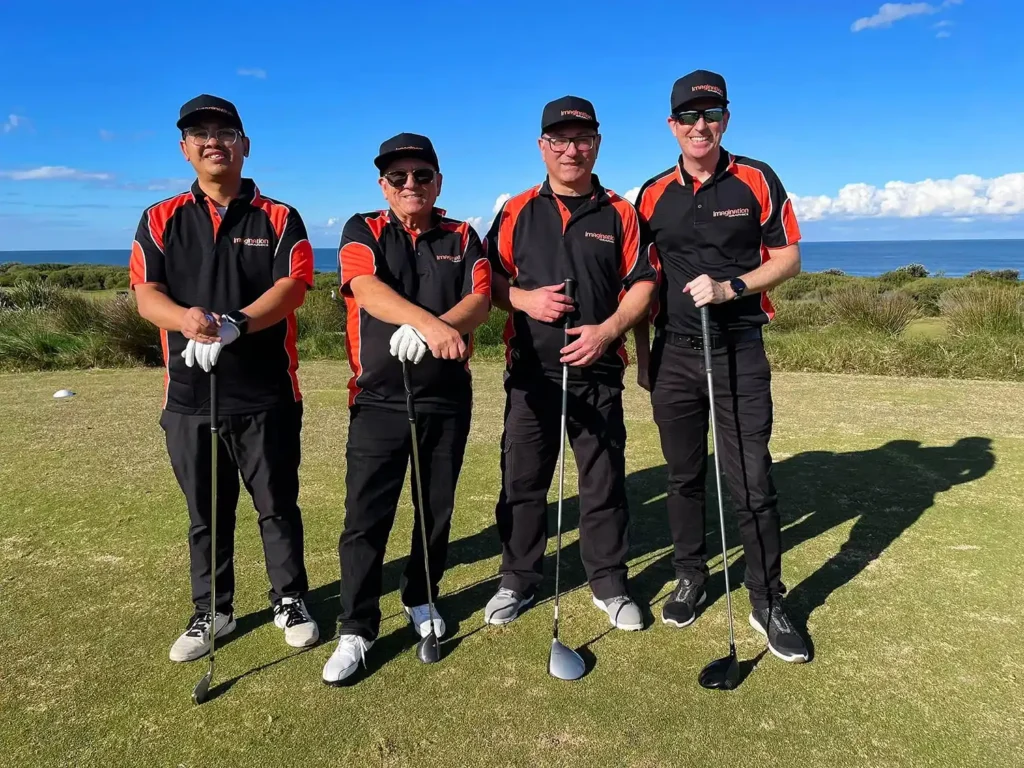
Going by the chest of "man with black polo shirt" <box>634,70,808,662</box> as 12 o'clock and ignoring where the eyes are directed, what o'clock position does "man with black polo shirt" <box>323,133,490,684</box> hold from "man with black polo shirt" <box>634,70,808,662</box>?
"man with black polo shirt" <box>323,133,490,684</box> is roughly at 2 o'clock from "man with black polo shirt" <box>634,70,808,662</box>.

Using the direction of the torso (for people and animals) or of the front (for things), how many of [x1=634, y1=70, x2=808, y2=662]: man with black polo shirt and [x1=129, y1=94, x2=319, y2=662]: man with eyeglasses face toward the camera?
2

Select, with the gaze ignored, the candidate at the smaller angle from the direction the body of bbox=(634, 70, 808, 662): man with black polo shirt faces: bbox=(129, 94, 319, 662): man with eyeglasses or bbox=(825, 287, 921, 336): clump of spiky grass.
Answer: the man with eyeglasses

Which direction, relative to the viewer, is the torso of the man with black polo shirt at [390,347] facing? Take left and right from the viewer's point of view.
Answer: facing the viewer

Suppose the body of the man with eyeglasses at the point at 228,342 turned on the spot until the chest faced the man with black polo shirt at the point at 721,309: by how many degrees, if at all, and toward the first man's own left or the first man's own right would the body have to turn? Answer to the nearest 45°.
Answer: approximately 90° to the first man's own left

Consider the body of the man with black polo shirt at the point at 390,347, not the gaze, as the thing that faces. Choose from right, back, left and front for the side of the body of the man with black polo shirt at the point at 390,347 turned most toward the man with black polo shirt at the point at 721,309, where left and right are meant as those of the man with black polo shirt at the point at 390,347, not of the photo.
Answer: left

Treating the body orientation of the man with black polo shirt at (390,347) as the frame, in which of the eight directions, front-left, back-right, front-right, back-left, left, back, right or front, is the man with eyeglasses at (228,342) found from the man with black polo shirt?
right

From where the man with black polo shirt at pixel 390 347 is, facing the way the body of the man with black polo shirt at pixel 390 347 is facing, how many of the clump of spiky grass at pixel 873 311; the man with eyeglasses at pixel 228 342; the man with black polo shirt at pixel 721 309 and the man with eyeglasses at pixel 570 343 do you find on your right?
1

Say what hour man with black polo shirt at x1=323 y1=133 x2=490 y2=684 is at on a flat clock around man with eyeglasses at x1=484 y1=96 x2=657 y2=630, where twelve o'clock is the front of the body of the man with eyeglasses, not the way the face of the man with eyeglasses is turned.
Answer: The man with black polo shirt is roughly at 2 o'clock from the man with eyeglasses.

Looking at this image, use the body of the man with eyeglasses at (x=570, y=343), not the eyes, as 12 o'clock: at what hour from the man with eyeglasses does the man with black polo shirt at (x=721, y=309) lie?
The man with black polo shirt is roughly at 9 o'clock from the man with eyeglasses.

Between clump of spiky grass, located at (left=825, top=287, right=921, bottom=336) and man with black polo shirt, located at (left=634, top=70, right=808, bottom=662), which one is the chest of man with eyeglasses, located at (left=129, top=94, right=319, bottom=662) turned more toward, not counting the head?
the man with black polo shirt

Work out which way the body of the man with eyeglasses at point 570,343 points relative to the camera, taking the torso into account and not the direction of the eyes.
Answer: toward the camera
